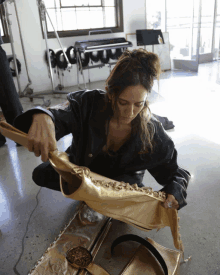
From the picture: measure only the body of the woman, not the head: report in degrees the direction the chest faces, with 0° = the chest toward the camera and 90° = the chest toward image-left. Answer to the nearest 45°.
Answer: approximately 0°

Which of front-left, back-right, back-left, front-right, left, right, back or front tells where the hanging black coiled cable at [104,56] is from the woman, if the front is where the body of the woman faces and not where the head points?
back

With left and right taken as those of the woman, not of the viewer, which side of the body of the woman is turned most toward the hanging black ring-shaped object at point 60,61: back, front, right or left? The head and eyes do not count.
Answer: back

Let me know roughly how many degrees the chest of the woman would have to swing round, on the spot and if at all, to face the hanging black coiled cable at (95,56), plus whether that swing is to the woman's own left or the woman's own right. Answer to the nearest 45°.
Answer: approximately 180°

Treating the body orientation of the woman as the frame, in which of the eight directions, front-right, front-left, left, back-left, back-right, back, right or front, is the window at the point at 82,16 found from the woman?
back

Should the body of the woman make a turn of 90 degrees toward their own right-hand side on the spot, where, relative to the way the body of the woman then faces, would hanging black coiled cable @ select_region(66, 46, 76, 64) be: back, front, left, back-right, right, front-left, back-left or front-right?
right
